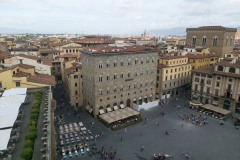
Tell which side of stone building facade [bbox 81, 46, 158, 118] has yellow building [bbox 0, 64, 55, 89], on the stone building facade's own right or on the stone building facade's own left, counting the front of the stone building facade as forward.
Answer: on the stone building facade's own right

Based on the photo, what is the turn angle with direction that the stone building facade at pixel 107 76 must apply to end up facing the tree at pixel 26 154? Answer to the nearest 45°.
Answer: approximately 45° to its right

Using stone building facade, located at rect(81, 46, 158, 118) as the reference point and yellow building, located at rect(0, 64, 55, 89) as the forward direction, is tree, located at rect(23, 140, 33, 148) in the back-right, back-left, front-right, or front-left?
front-left

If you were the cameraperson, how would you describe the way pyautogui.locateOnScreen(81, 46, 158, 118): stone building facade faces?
facing the viewer and to the right of the viewer

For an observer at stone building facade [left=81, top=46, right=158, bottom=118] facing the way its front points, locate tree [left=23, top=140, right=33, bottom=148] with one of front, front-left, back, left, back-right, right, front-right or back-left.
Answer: front-right

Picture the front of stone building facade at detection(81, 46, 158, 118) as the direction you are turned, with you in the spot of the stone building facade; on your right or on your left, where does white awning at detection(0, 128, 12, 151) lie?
on your right

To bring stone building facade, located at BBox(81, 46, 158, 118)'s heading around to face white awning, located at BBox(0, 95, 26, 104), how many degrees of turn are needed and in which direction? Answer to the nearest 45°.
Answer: approximately 90° to its right

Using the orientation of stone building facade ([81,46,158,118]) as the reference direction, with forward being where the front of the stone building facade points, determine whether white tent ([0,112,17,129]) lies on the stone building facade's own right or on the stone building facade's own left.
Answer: on the stone building facade's own right

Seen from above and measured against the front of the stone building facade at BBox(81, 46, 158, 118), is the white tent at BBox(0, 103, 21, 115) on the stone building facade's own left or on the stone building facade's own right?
on the stone building facade's own right
